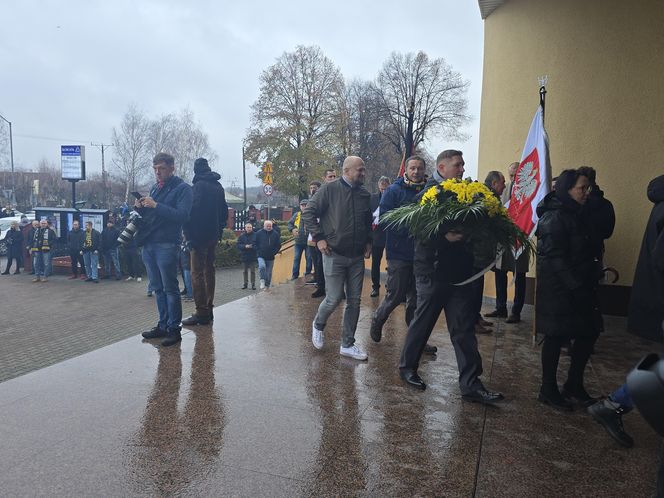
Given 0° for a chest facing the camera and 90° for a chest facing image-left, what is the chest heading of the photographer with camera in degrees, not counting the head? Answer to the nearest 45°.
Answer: approximately 45°

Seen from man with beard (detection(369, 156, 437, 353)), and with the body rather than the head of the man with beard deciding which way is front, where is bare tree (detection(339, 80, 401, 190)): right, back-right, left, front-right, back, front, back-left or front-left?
back-left

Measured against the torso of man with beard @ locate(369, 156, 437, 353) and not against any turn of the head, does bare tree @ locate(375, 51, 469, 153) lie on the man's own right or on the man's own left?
on the man's own left

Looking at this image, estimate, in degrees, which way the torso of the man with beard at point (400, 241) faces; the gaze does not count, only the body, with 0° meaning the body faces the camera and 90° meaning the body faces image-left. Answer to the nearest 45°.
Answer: approximately 315°

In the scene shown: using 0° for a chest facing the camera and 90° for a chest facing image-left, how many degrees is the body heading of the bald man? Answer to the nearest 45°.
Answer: approximately 315°

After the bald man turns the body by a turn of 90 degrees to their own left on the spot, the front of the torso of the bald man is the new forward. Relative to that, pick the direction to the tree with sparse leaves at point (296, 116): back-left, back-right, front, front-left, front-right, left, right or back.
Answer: front-left

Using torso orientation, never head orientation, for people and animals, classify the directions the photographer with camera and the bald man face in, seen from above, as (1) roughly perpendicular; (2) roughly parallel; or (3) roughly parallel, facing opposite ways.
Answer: roughly perpendicular

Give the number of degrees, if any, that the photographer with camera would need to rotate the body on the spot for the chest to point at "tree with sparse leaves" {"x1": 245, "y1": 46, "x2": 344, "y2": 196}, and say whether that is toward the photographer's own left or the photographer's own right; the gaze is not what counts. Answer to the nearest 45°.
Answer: approximately 135° to the photographer's own right
